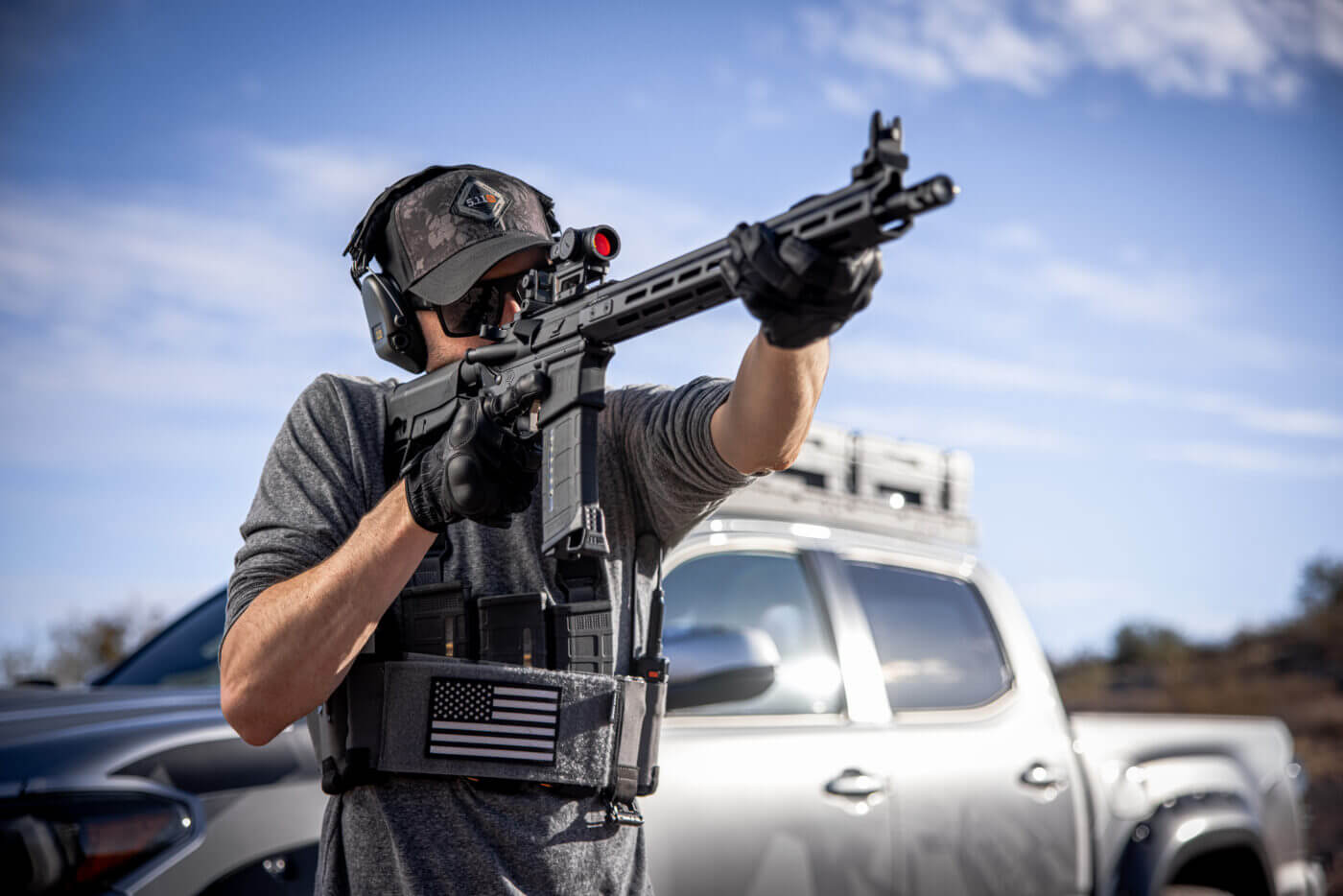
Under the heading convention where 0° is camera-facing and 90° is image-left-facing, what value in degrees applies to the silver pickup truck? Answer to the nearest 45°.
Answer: approximately 45°
